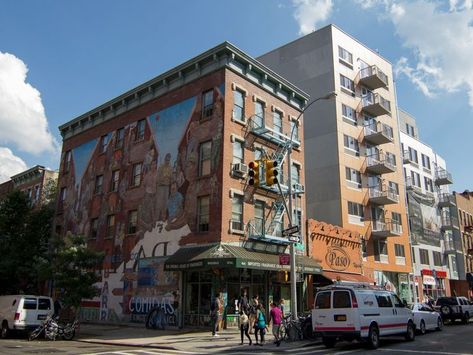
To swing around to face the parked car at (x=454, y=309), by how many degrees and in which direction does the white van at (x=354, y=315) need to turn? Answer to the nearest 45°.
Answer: approximately 45° to its left

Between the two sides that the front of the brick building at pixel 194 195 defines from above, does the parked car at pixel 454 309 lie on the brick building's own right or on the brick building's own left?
on the brick building's own left

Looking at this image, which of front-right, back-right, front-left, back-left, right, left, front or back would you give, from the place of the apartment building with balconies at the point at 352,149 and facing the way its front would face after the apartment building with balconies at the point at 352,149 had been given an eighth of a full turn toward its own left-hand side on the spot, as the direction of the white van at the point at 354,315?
right

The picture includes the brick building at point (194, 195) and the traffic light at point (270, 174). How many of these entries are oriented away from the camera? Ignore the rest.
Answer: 0

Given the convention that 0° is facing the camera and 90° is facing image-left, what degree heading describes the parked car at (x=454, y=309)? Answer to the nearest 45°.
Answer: approximately 225°

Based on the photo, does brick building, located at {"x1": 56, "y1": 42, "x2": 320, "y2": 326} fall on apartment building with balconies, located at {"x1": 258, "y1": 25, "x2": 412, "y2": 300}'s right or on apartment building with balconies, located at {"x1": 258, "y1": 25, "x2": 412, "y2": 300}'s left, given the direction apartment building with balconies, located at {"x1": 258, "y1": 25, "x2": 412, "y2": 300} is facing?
on its right

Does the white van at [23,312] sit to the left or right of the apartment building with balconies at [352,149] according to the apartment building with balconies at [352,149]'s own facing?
on its right

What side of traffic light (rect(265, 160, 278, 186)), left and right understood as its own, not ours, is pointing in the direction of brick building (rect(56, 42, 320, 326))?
back

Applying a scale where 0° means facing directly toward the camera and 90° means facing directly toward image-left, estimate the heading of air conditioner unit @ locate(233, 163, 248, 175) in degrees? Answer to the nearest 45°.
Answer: approximately 315°

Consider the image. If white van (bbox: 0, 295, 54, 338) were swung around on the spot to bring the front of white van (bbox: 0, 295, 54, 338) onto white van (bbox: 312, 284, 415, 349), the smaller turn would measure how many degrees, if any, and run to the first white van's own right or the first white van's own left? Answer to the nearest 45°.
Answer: approximately 180°
